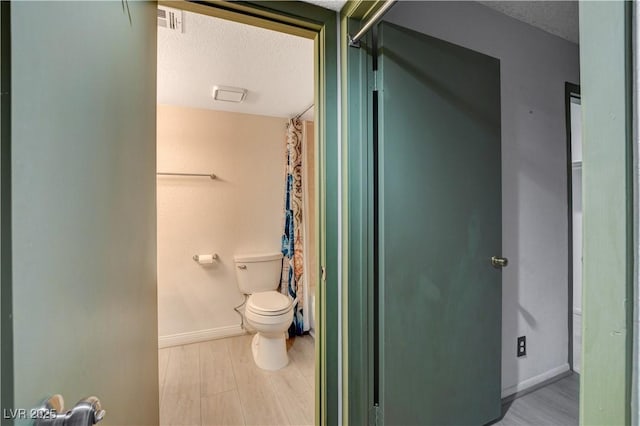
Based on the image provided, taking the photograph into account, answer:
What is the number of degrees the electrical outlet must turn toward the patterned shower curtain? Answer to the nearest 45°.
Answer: approximately 45° to its right

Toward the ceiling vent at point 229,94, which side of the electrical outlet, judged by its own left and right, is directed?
right

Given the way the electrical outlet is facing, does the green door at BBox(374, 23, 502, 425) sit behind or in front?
in front

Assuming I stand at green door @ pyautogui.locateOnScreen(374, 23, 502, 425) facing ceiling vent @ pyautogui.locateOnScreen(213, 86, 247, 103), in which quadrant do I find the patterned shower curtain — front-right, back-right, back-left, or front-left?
front-right

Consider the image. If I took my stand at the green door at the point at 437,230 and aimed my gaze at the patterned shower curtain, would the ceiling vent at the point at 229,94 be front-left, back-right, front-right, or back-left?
front-left

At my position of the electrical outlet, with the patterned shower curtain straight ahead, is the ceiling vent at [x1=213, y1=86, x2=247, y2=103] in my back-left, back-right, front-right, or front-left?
front-left

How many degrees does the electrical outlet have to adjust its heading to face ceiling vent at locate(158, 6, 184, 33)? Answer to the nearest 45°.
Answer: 0° — it already faces it

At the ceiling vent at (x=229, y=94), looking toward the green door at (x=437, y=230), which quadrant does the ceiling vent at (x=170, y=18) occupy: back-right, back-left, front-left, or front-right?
front-right
